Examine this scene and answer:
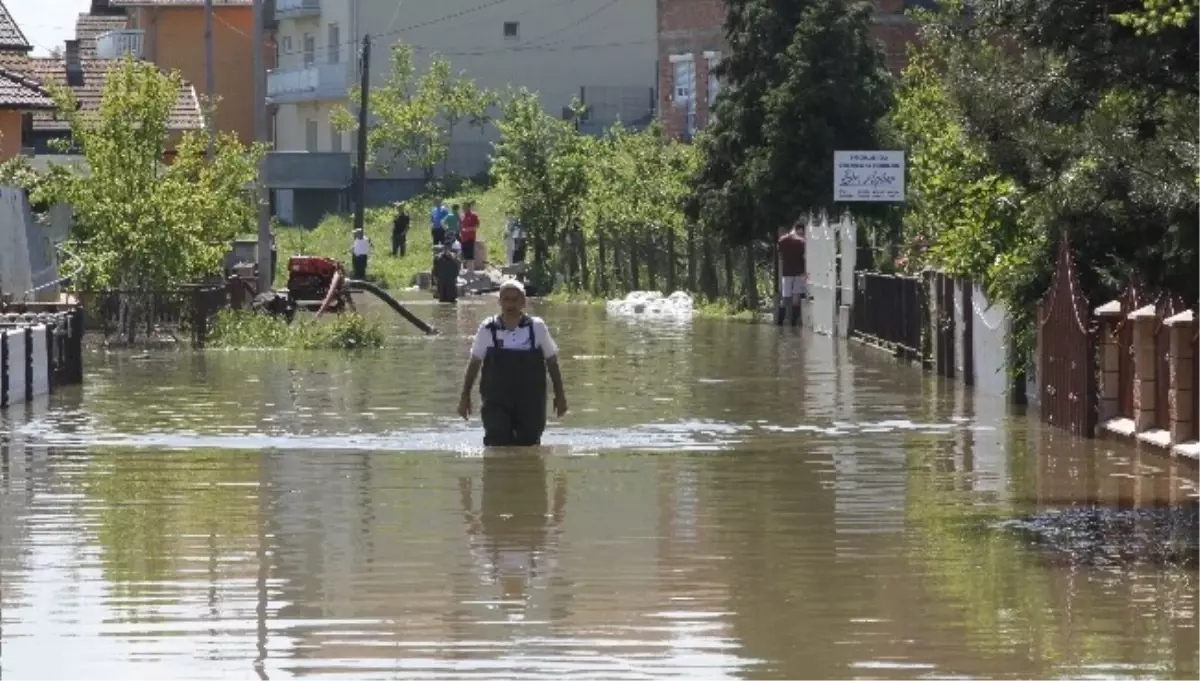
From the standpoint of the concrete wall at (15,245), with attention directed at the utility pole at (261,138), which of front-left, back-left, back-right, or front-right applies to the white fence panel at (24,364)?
back-right

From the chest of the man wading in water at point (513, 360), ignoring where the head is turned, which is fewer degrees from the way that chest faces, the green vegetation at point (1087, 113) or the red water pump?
the green vegetation

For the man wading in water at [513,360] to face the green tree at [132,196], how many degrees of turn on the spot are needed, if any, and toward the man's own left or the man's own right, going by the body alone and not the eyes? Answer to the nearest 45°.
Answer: approximately 180°

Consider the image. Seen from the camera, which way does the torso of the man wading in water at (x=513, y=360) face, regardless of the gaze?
toward the camera

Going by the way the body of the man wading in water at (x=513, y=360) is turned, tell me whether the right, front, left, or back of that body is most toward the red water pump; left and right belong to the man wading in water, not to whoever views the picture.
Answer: back

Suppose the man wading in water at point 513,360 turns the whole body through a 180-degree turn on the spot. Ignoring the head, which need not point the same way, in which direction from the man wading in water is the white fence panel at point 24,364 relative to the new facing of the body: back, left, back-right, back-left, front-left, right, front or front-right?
front-left

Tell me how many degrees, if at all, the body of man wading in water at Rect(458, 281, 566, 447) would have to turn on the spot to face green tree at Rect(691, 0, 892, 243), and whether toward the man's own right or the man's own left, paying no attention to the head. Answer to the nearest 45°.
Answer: approximately 180°

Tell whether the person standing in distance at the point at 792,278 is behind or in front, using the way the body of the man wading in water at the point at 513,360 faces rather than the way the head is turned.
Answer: behind

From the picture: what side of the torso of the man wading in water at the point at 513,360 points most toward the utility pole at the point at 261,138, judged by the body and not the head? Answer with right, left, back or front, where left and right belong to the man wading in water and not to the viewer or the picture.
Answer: back
